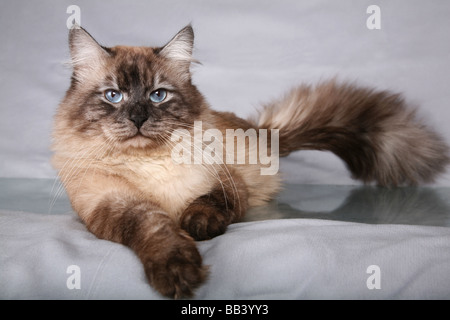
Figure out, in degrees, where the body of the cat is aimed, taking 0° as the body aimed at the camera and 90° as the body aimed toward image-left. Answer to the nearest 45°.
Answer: approximately 45°
